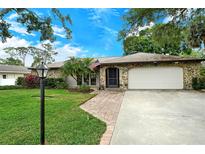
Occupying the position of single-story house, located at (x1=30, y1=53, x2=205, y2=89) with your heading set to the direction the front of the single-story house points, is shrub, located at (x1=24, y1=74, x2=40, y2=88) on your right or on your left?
on your right

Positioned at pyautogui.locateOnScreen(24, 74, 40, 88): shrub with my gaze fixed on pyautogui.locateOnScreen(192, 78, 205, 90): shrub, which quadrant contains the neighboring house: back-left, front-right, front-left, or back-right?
back-left

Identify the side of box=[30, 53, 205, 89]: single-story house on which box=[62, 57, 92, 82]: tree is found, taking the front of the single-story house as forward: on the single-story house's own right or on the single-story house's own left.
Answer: on the single-story house's own right

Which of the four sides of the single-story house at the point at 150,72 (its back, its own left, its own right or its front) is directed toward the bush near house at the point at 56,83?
right

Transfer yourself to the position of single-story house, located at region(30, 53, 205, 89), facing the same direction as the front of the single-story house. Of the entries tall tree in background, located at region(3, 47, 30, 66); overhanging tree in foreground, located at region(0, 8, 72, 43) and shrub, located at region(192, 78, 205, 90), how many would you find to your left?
1

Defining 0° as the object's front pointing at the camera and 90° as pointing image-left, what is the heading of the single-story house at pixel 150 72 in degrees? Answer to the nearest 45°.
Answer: approximately 0°

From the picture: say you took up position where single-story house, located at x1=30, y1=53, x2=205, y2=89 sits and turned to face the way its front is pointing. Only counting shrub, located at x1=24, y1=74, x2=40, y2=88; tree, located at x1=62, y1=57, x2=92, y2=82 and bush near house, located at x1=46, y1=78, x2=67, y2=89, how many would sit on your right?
3

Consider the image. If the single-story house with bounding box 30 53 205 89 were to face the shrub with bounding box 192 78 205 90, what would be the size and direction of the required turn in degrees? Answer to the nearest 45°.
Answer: approximately 90° to its left
